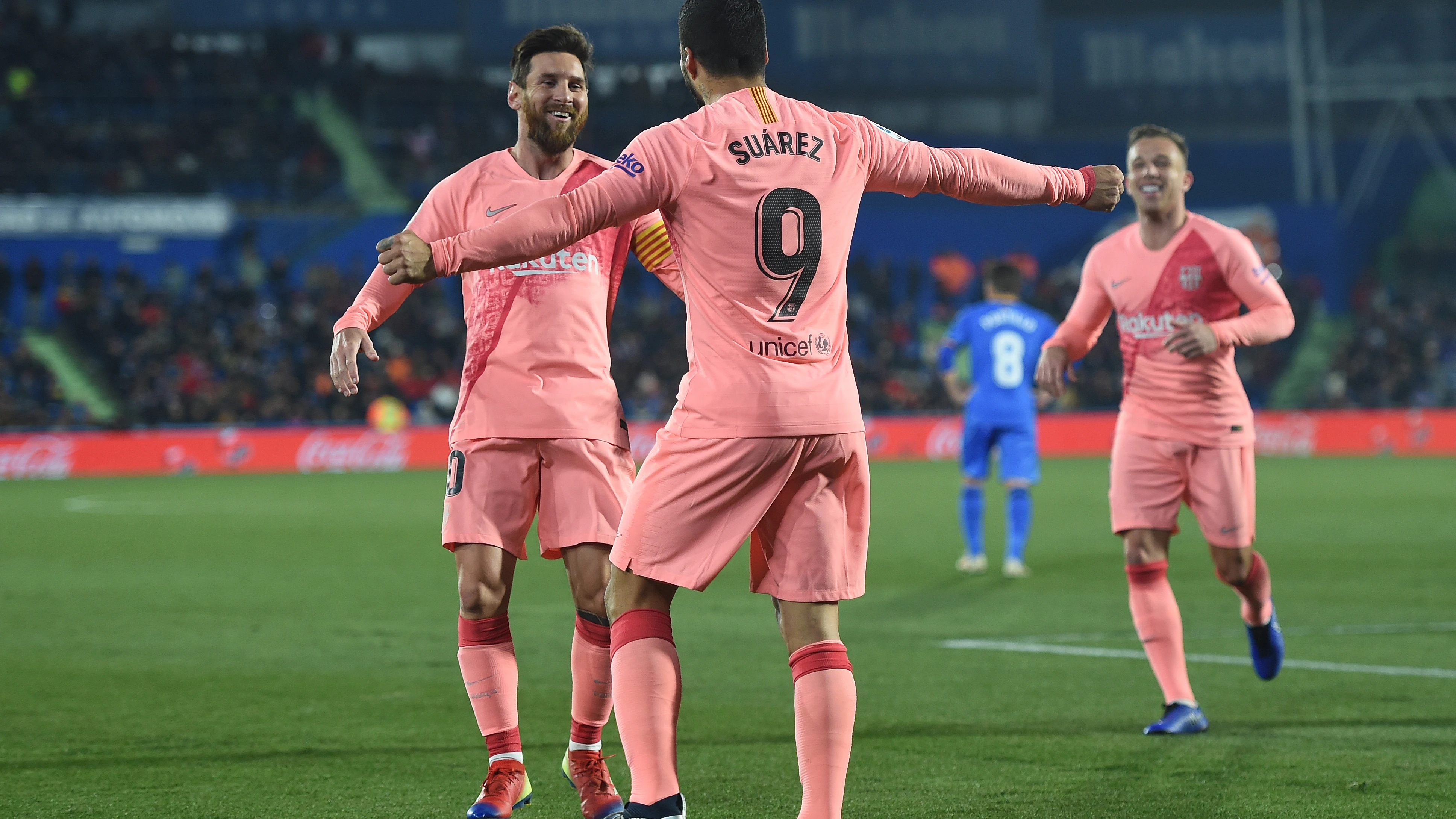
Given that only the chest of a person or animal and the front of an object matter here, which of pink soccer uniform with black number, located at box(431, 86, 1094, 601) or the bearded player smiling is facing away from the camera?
the pink soccer uniform with black number

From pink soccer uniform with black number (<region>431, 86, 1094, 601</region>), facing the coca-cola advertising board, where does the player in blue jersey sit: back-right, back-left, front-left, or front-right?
front-right

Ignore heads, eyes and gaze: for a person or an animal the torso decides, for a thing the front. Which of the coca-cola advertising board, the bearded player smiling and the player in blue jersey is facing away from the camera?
the player in blue jersey

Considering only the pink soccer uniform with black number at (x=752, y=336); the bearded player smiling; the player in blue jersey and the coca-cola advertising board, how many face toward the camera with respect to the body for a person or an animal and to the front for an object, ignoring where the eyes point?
2

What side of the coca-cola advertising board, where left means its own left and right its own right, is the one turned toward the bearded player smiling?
front

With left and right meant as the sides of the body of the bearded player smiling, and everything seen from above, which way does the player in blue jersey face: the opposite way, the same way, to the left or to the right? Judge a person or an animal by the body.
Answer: the opposite way

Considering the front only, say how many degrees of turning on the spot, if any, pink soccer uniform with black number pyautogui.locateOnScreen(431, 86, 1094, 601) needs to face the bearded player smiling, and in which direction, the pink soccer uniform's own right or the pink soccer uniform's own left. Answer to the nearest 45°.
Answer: approximately 45° to the pink soccer uniform's own left

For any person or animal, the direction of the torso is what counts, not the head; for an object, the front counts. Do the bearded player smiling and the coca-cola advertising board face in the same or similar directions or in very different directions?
same or similar directions

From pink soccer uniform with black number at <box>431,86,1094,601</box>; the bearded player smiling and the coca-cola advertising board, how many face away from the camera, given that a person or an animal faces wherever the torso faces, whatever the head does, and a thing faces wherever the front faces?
1

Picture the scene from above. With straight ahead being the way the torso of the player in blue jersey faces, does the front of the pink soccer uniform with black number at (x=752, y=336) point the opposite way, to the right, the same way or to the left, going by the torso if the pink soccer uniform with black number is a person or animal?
the same way

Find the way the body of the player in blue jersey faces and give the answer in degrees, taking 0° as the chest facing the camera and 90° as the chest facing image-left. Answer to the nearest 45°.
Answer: approximately 180°

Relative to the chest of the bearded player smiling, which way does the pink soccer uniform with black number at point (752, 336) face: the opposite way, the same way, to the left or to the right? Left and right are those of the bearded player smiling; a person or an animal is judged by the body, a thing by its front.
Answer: the opposite way

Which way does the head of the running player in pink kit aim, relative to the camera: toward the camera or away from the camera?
toward the camera

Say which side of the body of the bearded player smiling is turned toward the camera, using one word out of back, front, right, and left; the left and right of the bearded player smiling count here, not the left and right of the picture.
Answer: front

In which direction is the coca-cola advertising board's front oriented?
toward the camera

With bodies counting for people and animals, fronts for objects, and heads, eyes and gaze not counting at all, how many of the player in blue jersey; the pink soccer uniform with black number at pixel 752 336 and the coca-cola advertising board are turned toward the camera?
1

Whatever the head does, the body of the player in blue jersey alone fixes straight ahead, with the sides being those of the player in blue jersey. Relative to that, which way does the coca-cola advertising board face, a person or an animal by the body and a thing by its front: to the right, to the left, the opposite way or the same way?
the opposite way

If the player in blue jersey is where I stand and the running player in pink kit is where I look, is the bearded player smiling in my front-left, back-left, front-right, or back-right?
front-right

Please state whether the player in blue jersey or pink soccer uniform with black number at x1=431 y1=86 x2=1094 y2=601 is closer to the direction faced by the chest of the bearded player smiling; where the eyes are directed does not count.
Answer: the pink soccer uniform with black number
